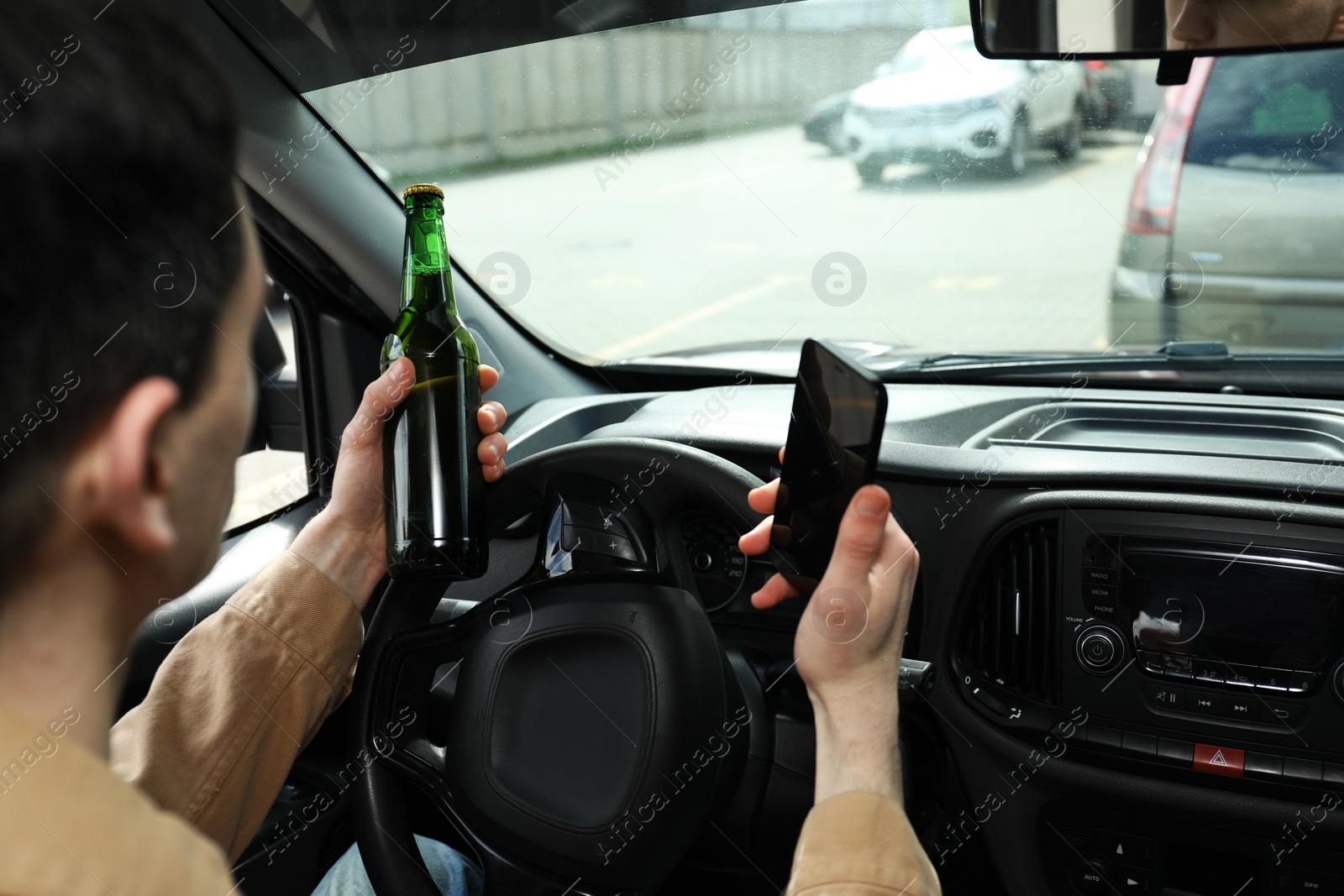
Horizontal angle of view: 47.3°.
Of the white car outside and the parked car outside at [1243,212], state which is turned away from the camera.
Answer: the parked car outside

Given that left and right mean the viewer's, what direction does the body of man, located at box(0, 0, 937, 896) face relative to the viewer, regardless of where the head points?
facing away from the viewer and to the right of the viewer

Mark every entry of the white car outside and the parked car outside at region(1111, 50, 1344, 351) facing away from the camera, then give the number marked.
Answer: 1

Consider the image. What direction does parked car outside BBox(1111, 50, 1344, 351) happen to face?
away from the camera

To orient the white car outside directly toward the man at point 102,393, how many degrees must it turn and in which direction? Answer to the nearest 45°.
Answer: approximately 45° to its left

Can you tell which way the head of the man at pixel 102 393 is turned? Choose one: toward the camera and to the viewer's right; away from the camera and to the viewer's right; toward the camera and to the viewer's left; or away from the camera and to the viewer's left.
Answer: away from the camera and to the viewer's right

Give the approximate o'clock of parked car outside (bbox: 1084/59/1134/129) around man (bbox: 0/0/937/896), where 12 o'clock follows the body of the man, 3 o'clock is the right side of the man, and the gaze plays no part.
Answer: The parked car outside is roughly at 12 o'clock from the man.

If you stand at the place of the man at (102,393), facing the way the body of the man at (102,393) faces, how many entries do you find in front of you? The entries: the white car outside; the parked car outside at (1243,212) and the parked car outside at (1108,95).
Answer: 3

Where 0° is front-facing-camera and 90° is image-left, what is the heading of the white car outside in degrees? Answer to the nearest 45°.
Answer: approximately 45°
